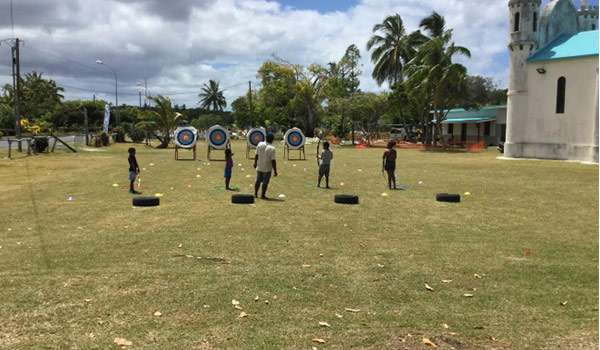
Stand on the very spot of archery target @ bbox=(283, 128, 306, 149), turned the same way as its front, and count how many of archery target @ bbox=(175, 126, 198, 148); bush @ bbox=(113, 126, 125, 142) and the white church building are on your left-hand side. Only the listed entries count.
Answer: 1

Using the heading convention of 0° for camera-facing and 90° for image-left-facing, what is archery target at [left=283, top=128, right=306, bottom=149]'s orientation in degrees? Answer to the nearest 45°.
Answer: approximately 0°

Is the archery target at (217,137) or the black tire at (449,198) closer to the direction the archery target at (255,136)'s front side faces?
the black tire

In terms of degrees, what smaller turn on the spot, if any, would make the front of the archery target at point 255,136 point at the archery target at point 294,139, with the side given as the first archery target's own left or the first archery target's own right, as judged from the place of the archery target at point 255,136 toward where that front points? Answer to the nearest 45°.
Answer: approximately 45° to the first archery target's own left

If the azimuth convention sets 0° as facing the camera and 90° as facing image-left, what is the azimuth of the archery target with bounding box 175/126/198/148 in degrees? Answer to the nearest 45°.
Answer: approximately 0°

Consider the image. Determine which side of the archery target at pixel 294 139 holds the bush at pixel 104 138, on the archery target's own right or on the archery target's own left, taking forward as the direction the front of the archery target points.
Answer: on the archery target's own right

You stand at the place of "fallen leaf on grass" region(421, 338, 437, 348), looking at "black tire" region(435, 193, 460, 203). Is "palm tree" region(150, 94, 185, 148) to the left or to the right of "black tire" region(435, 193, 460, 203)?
left

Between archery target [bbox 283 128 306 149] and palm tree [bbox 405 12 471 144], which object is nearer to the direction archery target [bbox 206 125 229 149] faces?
the archery target

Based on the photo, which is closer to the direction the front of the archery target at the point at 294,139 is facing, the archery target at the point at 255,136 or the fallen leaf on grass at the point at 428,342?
the fallen leaf on grass

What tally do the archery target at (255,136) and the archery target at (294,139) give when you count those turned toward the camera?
2
